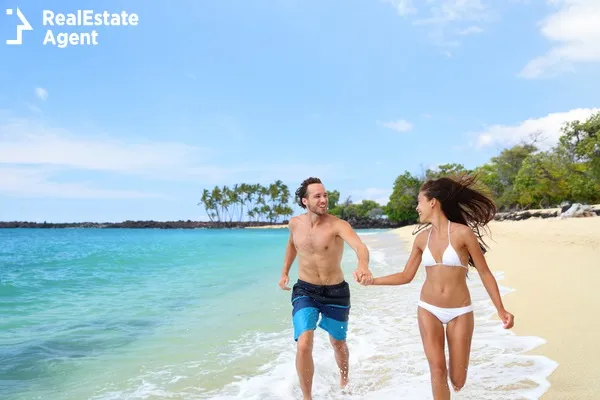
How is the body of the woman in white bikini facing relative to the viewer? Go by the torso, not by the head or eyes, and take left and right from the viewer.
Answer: facing the viewer

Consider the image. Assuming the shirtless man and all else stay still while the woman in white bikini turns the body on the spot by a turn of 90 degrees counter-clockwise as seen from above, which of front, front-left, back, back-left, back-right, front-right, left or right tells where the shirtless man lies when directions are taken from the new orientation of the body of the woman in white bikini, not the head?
back-left

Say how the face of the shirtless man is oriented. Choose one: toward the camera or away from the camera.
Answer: toward the camera
